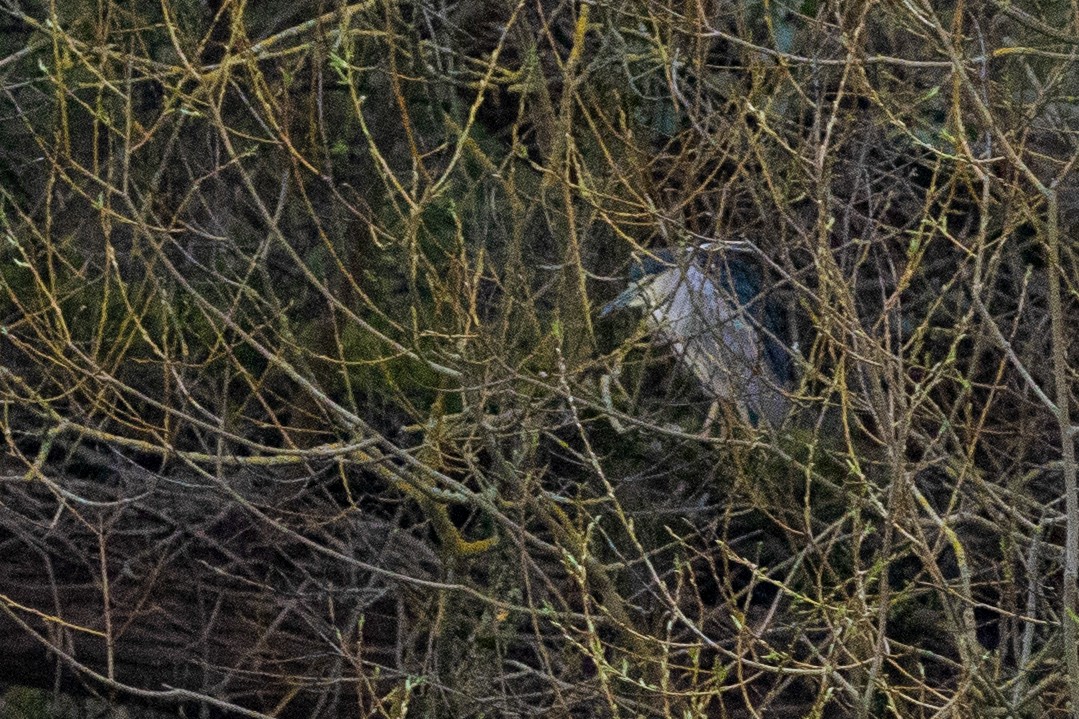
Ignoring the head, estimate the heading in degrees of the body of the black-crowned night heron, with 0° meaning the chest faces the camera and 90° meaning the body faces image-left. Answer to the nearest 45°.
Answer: approximately 90°
